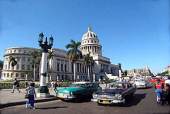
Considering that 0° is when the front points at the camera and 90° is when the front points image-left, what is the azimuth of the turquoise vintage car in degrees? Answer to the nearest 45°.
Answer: approximately 45°
